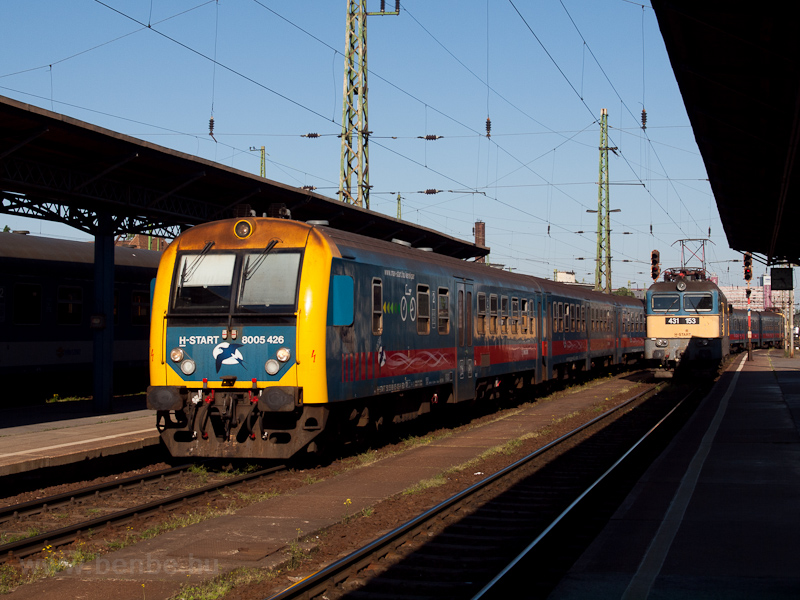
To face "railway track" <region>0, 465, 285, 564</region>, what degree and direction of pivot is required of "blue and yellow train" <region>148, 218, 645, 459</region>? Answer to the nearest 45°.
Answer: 0° — it already faces it

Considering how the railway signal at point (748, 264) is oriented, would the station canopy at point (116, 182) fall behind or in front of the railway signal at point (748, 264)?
in front

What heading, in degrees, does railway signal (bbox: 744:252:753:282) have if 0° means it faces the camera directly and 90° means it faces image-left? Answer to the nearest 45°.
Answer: approximately 0°

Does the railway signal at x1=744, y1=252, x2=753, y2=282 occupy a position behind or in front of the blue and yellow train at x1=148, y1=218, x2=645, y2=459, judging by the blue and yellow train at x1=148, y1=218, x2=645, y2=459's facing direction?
behind

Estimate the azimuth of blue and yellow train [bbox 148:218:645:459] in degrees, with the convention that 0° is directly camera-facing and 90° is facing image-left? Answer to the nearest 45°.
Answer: approximately 45°

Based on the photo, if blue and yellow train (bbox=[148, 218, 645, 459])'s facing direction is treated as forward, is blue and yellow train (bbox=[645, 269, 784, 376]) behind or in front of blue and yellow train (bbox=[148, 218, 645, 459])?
behind

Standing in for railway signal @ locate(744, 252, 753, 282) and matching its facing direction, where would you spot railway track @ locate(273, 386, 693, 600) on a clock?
The railway track is roughly at 12 o'clock from the railway signal.

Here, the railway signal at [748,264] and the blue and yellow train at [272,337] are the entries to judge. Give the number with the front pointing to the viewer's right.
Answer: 0

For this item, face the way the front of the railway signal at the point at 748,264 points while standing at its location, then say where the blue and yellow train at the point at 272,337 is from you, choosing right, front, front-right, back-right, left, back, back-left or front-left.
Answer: front

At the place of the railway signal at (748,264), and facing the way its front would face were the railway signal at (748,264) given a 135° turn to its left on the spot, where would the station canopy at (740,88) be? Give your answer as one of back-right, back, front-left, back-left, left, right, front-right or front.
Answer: back-right
